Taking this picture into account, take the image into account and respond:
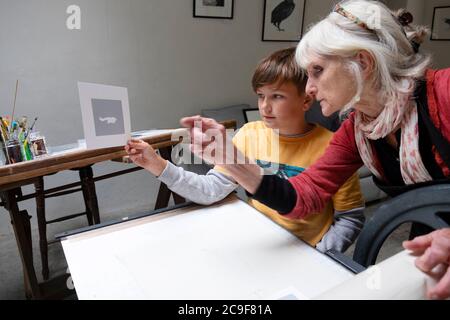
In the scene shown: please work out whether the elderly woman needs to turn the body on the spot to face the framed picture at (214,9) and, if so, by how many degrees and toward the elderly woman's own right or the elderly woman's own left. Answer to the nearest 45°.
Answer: approximately 90° to the elderly woman's own right

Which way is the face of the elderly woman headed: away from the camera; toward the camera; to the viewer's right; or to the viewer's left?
to the viewer's left

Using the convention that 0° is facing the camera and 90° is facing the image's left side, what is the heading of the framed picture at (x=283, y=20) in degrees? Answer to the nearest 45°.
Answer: approximately 0°

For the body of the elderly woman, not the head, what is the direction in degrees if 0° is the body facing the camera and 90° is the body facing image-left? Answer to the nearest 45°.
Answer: approximately 45°

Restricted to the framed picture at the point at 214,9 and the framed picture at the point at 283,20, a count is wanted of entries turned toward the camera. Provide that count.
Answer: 2

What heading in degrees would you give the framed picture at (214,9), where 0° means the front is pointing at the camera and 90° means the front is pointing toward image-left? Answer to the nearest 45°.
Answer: approximately 0°

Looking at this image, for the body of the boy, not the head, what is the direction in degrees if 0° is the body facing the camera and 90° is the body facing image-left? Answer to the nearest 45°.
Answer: approximately 45°
